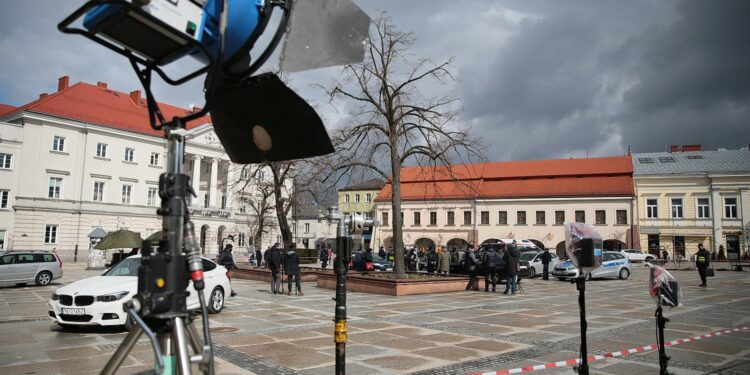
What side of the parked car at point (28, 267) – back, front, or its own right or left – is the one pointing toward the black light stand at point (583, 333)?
left

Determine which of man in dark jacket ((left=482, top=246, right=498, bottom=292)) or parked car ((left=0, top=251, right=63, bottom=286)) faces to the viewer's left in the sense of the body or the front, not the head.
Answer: the parked car

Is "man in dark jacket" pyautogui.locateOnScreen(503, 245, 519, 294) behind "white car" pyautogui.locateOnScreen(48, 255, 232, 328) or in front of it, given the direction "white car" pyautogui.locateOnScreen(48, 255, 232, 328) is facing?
behind

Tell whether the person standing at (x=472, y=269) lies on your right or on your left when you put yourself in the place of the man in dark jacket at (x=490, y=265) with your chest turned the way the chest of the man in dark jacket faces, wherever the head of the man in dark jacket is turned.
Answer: on your left

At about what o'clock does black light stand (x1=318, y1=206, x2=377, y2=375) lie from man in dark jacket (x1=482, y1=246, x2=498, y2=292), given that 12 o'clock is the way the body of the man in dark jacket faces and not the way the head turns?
The black light stand is roughly at 6 o'clock from the man in dark jacket.

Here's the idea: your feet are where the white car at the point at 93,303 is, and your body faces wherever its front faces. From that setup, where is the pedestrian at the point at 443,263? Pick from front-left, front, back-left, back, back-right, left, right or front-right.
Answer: back

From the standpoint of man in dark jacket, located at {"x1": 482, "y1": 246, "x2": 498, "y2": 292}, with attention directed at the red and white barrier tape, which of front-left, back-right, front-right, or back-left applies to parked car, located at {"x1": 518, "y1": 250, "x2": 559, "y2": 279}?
back-left

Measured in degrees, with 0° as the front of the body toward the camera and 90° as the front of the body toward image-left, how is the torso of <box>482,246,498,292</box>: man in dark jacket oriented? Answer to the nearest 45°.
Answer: approximately 180°

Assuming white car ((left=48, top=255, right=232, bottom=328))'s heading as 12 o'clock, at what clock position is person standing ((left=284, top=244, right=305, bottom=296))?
The person standing is roughly at 6 o'clock from the white car.

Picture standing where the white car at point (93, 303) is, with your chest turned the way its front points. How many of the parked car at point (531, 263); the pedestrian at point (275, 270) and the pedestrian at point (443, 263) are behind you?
3

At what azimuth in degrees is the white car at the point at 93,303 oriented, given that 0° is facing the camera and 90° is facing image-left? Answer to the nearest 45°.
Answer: approximately 45°

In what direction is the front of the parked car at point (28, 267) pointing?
to the viewer's left

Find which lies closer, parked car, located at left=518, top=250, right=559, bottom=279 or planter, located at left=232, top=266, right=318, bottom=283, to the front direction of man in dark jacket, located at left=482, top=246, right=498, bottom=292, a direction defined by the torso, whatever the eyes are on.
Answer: the parked car

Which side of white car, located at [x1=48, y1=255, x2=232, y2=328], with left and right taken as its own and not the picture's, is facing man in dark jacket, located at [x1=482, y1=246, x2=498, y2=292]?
back
